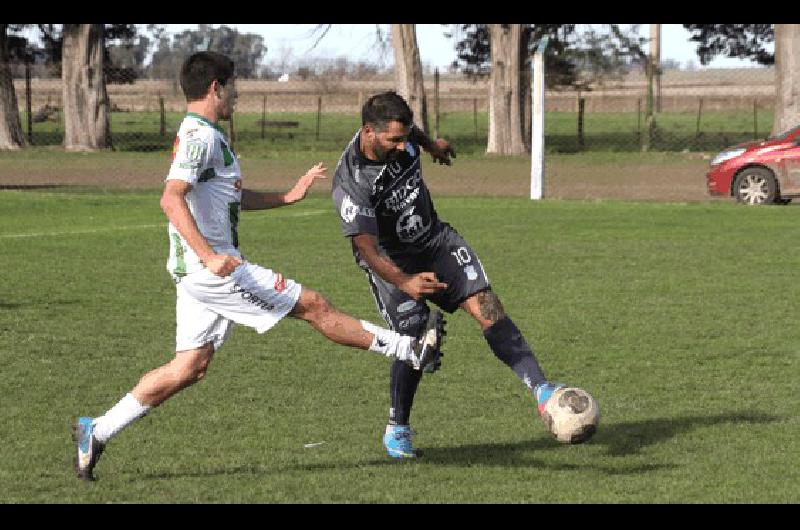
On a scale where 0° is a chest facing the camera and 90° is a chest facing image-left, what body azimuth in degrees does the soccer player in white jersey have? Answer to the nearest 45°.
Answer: approximately 270°

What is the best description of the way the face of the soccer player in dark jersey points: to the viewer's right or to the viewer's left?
to the viewer's right

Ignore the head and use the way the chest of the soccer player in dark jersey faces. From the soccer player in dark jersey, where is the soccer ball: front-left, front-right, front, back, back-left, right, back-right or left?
front

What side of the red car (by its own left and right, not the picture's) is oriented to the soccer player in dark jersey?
left

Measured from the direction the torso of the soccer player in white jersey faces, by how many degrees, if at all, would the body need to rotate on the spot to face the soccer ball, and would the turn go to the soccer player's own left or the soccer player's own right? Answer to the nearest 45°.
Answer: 0° — they already face it

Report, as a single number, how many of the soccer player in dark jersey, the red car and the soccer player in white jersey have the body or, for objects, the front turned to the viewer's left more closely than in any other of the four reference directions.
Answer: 1

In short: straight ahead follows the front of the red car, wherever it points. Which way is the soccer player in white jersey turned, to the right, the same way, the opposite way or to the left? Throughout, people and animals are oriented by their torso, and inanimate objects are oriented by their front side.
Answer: the opposite way

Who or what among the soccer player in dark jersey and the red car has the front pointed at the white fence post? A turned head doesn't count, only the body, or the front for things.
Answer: the red car

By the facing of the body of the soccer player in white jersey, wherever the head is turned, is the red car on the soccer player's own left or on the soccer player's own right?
on the soccer player's own left

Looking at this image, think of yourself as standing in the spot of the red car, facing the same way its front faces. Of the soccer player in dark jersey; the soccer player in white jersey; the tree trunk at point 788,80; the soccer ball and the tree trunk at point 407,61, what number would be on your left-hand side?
3

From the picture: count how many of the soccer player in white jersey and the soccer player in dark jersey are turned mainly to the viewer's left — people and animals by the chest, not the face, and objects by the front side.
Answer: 0

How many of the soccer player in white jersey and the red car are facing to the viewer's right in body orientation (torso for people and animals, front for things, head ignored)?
1

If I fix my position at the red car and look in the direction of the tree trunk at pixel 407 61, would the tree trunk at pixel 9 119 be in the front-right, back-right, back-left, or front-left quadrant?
front-left

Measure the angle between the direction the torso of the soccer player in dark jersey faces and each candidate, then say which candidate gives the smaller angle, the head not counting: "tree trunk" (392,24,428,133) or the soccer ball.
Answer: the soccer ball

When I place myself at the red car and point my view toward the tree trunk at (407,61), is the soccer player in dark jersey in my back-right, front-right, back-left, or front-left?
back-left

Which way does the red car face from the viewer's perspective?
to the viewer's left
